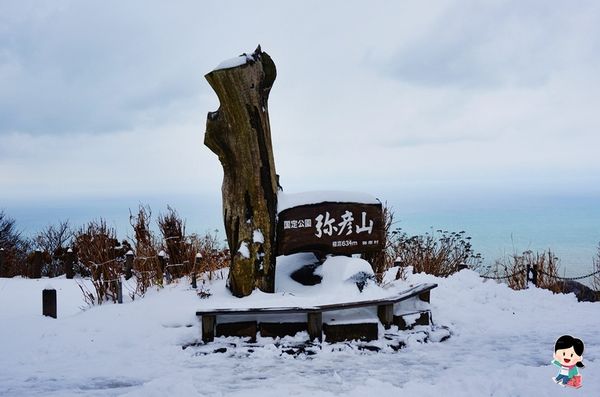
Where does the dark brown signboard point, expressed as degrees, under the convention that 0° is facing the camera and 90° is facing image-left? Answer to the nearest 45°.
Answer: approximately 0°

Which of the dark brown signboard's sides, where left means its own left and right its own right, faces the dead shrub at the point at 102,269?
right

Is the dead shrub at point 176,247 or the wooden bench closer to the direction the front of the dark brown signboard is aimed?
the wooden bench

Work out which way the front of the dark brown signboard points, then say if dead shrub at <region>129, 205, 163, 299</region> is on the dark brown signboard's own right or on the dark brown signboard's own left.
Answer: on the dark brown signboard's own right

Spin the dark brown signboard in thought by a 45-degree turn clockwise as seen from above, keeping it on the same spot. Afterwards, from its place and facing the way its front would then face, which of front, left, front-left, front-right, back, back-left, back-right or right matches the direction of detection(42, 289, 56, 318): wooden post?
front-right

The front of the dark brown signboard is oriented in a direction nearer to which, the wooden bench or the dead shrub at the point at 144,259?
the wooden bench
